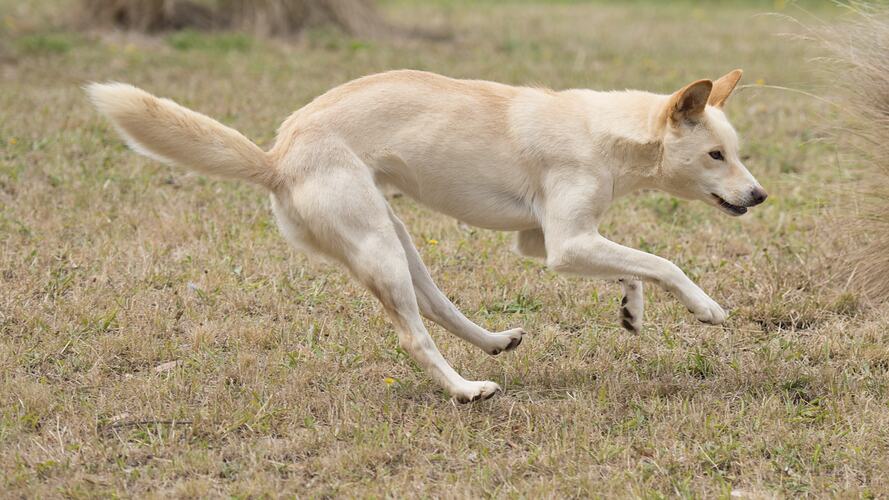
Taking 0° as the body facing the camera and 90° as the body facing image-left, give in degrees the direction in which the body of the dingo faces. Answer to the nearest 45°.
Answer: approximately 270°

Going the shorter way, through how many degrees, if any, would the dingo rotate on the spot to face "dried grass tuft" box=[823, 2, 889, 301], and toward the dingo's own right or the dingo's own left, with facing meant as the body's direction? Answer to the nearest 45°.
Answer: approximately 45° to the dingo's own left
